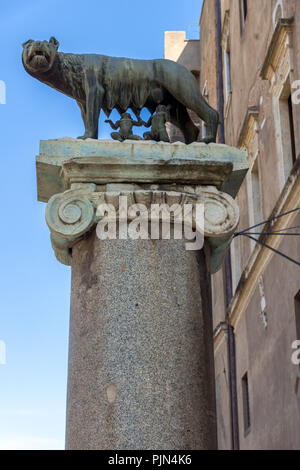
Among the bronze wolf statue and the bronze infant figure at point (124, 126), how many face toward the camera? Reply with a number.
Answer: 1

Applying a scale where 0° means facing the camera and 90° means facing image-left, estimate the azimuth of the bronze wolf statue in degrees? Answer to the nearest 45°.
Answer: approximately 90°

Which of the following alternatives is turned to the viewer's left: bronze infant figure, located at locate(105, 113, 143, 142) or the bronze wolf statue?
the bronze wolf statue

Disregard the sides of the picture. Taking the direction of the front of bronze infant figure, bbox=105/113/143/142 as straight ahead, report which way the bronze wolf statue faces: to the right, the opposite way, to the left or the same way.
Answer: to the right

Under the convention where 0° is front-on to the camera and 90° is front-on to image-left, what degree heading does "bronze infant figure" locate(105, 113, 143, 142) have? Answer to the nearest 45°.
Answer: approximately 0°
